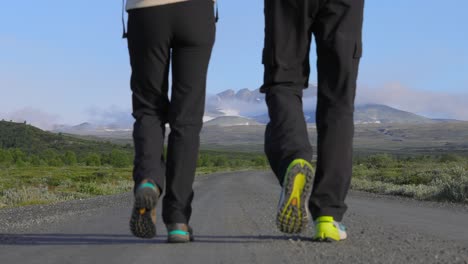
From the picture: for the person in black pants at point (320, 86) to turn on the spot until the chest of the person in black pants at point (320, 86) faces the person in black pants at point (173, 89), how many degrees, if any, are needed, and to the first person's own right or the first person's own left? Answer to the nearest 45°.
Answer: approximately 90° to the first person's own left

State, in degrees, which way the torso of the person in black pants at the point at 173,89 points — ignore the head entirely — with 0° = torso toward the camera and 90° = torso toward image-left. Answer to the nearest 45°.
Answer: approximately 180°

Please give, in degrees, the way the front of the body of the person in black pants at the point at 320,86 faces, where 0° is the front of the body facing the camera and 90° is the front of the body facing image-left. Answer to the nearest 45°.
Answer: approximately 180°

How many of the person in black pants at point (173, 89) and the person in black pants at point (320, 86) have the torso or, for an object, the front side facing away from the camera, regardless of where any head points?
2

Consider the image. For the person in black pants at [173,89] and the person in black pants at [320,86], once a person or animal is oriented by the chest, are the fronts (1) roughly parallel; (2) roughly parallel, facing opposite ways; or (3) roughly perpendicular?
roughly parallel

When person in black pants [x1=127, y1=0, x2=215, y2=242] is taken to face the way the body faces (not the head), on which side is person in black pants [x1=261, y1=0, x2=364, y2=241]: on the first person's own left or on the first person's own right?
on the first person's own right
